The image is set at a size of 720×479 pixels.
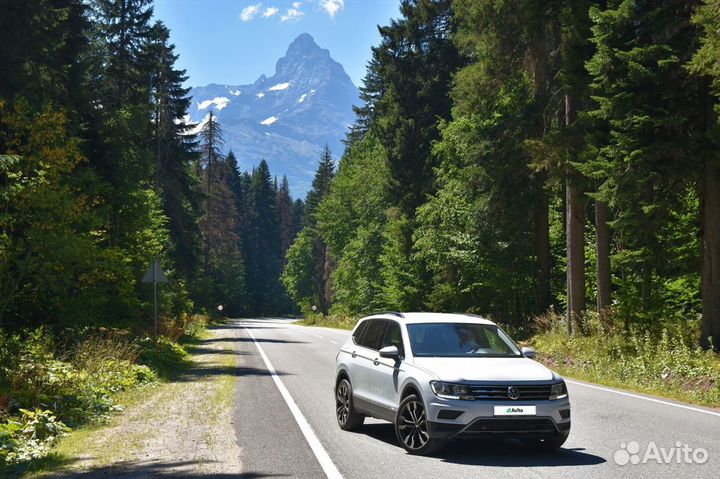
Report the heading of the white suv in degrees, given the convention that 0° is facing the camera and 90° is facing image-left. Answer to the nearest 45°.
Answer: approximately 315°

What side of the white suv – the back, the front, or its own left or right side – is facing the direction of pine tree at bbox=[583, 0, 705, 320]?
left

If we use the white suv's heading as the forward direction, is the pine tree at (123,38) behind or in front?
behind
